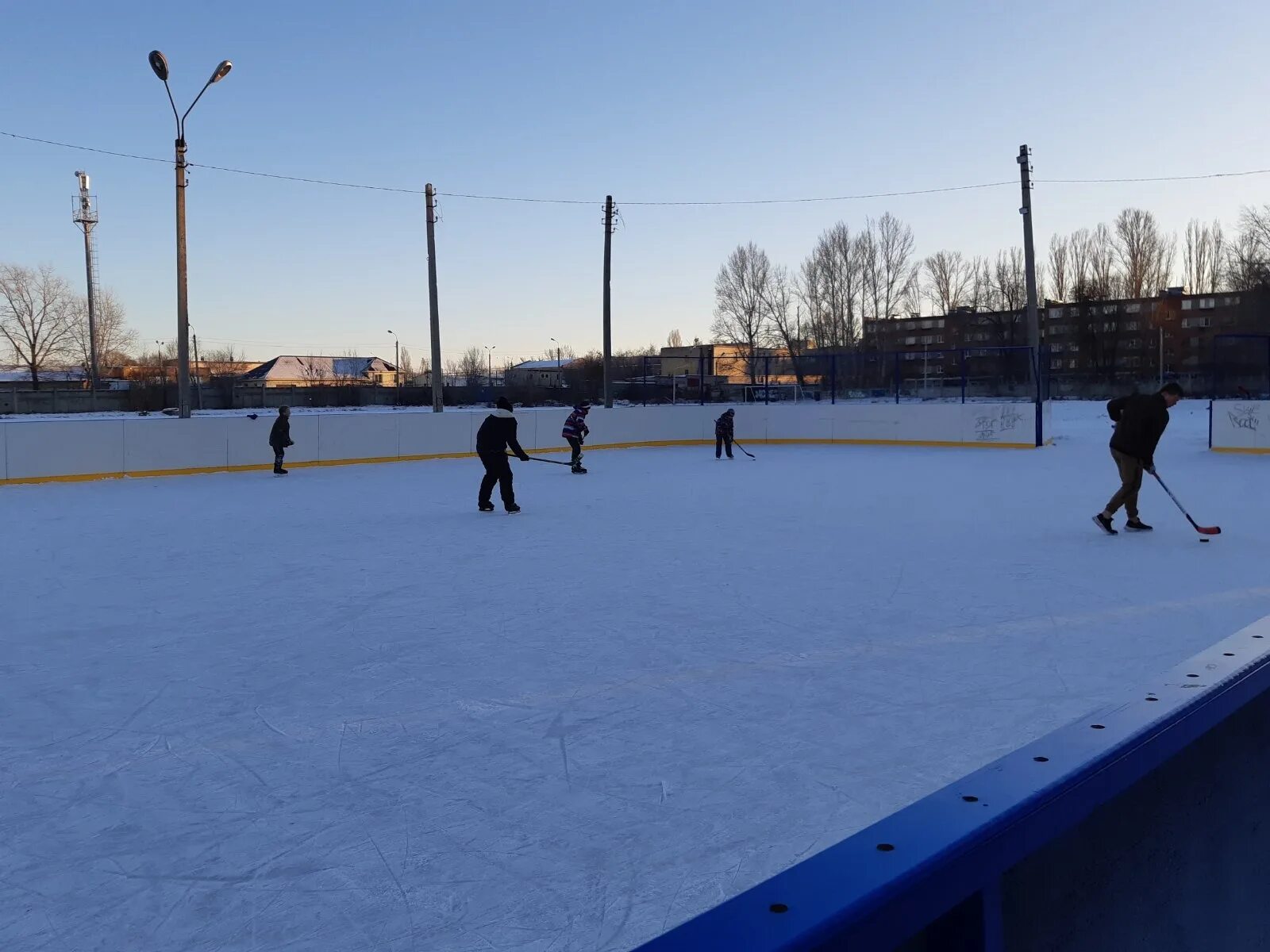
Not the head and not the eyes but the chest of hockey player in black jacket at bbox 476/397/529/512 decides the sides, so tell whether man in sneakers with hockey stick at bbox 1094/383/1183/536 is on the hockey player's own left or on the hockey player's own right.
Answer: on the hockey player's own right

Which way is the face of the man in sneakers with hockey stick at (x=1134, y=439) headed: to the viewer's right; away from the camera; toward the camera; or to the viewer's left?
to the viewer's right

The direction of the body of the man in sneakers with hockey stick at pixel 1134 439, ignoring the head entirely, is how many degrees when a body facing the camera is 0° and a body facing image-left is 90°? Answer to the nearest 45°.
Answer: approximately 270°

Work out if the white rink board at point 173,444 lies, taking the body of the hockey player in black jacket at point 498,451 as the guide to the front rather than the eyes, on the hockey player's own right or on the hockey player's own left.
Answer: on the hockey player's own left

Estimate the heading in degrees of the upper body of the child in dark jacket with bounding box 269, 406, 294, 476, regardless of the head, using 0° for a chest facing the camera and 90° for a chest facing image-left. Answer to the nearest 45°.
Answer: approximately 270°

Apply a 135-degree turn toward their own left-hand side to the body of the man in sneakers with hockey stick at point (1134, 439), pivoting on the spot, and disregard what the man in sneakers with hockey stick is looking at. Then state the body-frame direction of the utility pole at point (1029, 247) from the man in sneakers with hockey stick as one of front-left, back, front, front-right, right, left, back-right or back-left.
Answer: front-right
